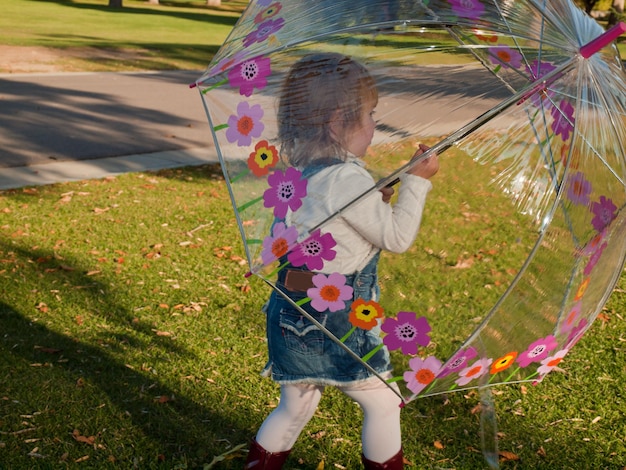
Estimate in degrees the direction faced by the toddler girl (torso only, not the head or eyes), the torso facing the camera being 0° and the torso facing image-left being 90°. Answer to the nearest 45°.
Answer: approximately 225°
